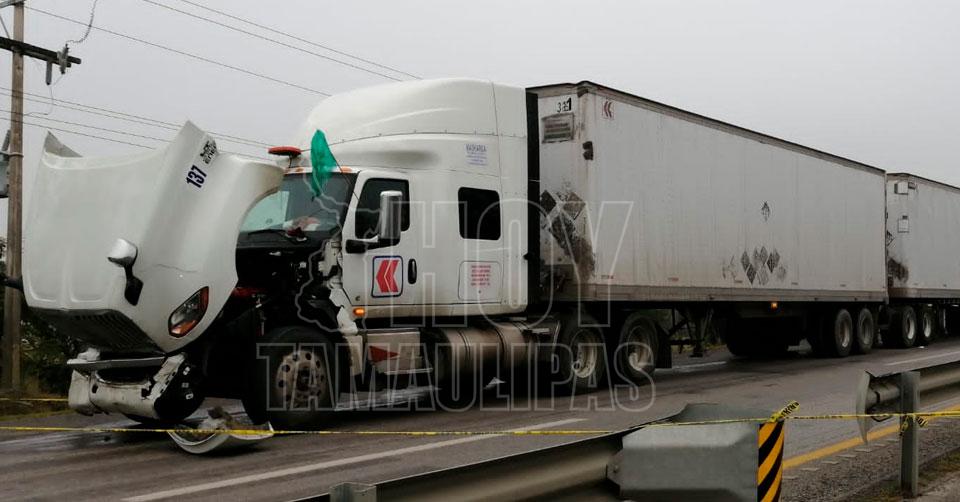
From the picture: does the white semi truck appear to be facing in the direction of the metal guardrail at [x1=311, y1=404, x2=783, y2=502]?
no

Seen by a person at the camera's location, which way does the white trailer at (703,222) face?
facing the viewer and to the left of the viewer

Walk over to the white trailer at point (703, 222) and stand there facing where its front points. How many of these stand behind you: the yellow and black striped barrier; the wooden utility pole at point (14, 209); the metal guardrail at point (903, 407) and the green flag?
0

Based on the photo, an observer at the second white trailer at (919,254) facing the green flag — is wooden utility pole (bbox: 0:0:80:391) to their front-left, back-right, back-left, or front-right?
front-right

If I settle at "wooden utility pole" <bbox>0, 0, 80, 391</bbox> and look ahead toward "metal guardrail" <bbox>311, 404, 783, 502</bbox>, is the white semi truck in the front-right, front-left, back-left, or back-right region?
front-left

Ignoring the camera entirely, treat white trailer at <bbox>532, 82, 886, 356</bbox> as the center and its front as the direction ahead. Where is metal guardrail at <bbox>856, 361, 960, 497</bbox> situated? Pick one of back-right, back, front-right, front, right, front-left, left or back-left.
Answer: front-left

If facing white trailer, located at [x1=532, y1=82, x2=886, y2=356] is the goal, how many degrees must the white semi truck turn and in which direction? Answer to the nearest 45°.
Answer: approximately 180°

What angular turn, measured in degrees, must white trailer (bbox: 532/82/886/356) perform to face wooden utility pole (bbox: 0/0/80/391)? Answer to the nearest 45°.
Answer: approximately 45° to its right

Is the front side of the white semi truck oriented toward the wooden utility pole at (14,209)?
no

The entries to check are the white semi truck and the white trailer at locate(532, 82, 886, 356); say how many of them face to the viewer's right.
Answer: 0

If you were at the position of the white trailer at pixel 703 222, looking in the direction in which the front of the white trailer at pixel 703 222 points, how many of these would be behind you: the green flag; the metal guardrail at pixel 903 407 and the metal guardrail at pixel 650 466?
0

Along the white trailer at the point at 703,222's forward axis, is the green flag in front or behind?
in front

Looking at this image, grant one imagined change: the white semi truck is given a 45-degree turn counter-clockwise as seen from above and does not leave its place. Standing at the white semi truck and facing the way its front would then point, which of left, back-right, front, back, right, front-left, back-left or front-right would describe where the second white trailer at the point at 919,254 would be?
back-left

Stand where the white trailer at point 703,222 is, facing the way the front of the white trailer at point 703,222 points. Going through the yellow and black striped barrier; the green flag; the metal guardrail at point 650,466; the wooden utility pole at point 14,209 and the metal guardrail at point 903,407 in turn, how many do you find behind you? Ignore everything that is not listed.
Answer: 0

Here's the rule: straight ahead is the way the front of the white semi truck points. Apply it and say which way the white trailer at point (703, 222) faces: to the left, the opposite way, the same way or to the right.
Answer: the same way

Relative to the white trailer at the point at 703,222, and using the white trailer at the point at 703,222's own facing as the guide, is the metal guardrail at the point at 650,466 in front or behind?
in front

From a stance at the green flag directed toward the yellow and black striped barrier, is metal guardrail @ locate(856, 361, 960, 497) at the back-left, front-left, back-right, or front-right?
front-left

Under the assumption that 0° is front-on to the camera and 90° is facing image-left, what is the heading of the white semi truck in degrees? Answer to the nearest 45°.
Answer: approximately 45°
